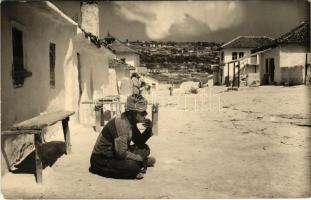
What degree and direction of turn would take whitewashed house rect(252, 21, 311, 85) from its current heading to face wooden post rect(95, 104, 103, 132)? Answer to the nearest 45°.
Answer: approximately 45° to its left

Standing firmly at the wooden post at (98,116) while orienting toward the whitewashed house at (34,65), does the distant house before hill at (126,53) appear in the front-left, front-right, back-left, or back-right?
back-right

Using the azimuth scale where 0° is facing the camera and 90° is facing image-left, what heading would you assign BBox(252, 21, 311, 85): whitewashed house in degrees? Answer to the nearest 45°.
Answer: approximately 45°

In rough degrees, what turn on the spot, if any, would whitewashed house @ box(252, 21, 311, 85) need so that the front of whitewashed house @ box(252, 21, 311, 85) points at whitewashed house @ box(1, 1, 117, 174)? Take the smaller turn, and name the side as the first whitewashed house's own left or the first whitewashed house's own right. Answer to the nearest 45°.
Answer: approximately 45° to the first whitewashed house's own left
